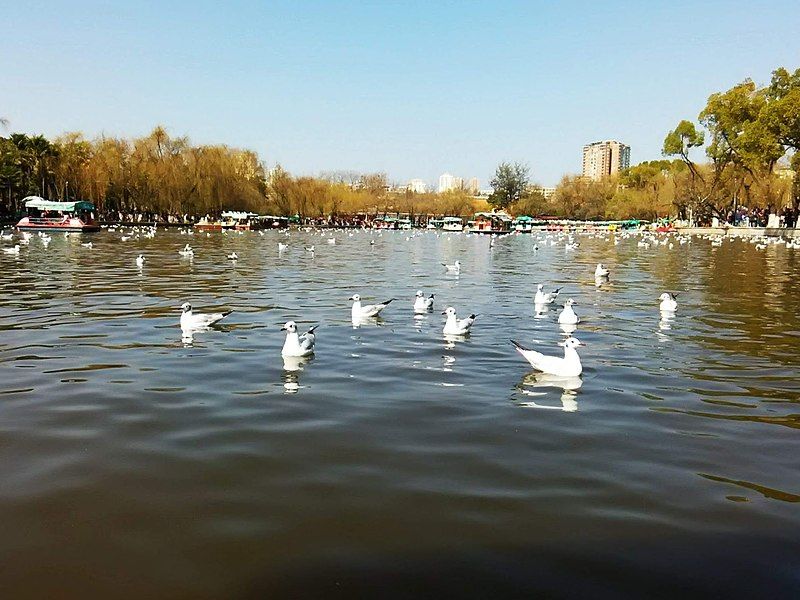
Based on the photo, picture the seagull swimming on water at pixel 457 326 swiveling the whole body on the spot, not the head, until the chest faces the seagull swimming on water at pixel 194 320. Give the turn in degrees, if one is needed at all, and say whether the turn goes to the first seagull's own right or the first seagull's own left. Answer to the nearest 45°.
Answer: approximately 45° to the first seagull's own right

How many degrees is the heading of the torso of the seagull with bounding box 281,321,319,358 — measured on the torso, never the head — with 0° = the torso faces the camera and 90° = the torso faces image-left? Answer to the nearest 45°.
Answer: approximately 45°

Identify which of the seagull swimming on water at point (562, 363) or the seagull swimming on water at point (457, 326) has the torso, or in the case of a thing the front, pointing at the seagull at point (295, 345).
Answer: the seagull swimming on water at point (457, 326)

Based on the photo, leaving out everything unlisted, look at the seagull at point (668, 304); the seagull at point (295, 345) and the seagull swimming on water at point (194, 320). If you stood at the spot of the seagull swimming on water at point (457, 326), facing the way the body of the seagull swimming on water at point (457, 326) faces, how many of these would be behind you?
1

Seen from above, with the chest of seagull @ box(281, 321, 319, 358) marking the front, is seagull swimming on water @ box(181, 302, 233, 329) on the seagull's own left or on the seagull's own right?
on the seagull's own right

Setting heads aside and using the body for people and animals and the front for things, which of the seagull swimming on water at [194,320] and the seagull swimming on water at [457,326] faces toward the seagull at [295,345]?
the seagull swimming on water at [457,326]

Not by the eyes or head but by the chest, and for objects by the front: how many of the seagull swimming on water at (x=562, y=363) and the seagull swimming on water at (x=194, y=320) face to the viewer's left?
1

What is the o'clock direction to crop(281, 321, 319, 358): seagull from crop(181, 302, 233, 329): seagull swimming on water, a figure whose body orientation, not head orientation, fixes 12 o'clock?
The seagull is roughly at 8 o'clock from the seagull swimming on water.

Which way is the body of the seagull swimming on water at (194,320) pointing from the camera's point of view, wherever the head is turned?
to the viewer's left

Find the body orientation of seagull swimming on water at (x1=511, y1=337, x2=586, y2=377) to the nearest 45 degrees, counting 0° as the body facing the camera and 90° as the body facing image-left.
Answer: approximately 270°

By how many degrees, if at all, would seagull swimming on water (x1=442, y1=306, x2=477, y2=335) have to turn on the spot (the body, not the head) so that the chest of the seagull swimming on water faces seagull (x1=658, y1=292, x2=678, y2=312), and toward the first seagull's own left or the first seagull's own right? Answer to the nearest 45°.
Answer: approximately 180°

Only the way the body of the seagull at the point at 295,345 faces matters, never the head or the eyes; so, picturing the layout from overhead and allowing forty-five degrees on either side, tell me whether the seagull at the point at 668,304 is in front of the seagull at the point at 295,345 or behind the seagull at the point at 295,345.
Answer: behind

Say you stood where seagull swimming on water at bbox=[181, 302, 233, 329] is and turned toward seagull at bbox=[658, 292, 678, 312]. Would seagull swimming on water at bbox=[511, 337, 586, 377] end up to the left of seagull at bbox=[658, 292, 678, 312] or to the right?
right
